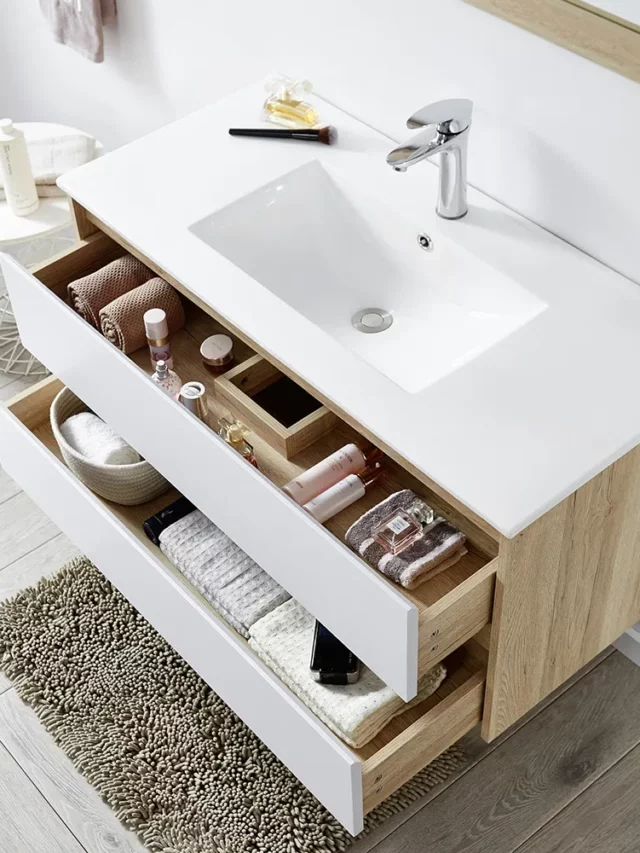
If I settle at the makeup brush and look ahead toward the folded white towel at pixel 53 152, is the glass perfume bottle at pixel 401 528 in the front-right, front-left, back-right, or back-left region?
back-left

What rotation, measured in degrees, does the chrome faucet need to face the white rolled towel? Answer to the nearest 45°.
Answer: approximately 45° to its right

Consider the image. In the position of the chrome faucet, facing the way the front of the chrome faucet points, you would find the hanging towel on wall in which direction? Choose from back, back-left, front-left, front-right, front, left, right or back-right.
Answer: right

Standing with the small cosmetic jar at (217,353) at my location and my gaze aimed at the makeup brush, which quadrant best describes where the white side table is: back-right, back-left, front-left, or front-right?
front-left

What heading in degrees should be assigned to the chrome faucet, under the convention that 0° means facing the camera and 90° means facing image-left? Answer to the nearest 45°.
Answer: approximately 45°

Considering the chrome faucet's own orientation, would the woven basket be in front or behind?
in front

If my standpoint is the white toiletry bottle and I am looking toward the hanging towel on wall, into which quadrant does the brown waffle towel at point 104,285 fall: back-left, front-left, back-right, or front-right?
back-right

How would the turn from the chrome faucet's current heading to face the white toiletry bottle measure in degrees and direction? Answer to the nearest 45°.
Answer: approximately 90° to its right

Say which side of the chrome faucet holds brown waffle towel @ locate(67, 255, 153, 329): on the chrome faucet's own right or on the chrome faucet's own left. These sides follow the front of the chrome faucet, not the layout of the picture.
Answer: on the chrome faucet's own right
